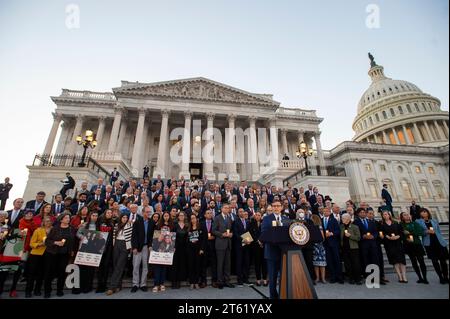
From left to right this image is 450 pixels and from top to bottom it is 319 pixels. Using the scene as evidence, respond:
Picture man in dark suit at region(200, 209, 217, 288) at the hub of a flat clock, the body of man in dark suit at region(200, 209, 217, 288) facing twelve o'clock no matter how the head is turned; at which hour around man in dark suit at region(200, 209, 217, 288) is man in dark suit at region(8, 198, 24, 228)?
man in dark suit at region(8, 198, 24, 228) is roughly at 3 o'clock from man in dark suit at region(200, 209, 217, 288).

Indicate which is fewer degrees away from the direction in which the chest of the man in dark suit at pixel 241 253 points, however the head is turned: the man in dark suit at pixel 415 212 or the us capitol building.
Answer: the man in dark suit

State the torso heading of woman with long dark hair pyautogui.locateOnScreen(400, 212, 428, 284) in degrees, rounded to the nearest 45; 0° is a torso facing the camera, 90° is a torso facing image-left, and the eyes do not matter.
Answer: approximately 45°

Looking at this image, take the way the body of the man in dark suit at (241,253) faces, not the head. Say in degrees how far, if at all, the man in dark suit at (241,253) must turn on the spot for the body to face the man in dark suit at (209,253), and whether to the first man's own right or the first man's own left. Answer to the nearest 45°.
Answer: approximately 135° to the first man's own right

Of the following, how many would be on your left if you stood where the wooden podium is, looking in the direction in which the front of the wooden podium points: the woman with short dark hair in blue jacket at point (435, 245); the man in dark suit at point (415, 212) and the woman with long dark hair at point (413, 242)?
3

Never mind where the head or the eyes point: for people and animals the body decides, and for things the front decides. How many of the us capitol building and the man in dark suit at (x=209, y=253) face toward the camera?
2

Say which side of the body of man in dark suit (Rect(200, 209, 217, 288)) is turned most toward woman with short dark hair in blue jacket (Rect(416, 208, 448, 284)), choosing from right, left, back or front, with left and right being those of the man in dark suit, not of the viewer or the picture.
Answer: left

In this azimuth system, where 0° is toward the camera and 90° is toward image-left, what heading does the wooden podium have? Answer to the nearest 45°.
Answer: approximately 315°
